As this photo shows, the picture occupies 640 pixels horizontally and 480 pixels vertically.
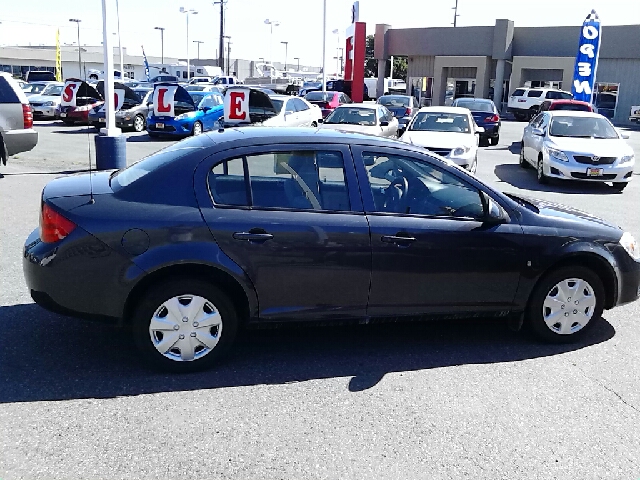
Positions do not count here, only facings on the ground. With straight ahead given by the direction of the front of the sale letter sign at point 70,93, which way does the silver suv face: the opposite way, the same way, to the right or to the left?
to the right

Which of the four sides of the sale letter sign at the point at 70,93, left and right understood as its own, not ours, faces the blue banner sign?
left

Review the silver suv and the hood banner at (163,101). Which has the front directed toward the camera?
the hood banner

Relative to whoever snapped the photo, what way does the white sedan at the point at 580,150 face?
facing the viewer and to the right of the viewer

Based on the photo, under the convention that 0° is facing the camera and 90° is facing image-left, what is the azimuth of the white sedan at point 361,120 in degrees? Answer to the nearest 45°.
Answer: approximately 45°

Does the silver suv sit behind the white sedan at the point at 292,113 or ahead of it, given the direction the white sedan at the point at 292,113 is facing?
ahead

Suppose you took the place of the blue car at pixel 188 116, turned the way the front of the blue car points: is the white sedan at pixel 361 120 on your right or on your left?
on your left

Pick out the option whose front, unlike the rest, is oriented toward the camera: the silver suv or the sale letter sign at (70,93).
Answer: the sale letter sign

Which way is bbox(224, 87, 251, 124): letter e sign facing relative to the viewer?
toward the camera

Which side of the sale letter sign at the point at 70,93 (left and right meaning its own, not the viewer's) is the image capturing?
front

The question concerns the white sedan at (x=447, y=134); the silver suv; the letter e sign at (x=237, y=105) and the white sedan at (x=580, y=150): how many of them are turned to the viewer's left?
1

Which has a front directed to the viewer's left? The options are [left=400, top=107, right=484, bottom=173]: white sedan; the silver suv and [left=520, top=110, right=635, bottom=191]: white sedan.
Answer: the silver suv

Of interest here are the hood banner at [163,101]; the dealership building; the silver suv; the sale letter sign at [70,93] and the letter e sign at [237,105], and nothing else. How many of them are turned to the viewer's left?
1

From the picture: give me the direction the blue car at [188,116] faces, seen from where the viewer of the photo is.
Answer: facing the viewer and to the left of the viewer

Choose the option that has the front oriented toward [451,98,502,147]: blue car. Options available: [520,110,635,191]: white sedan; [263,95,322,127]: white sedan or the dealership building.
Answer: the dealership building

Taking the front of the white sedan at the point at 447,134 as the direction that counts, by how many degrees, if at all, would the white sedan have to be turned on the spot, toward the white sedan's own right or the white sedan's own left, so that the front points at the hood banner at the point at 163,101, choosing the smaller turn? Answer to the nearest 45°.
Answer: approximately 135° to the white sedan's own right

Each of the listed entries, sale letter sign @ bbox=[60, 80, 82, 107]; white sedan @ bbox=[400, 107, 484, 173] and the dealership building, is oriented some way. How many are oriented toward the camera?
3

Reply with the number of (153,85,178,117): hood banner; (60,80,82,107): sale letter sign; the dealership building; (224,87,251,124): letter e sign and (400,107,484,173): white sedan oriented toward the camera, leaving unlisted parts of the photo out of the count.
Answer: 5

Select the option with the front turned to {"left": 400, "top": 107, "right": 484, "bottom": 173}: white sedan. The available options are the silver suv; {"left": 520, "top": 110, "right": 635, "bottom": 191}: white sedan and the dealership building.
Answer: the dealership building

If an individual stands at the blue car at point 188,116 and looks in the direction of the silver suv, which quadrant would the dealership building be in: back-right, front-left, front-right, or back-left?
back-left
